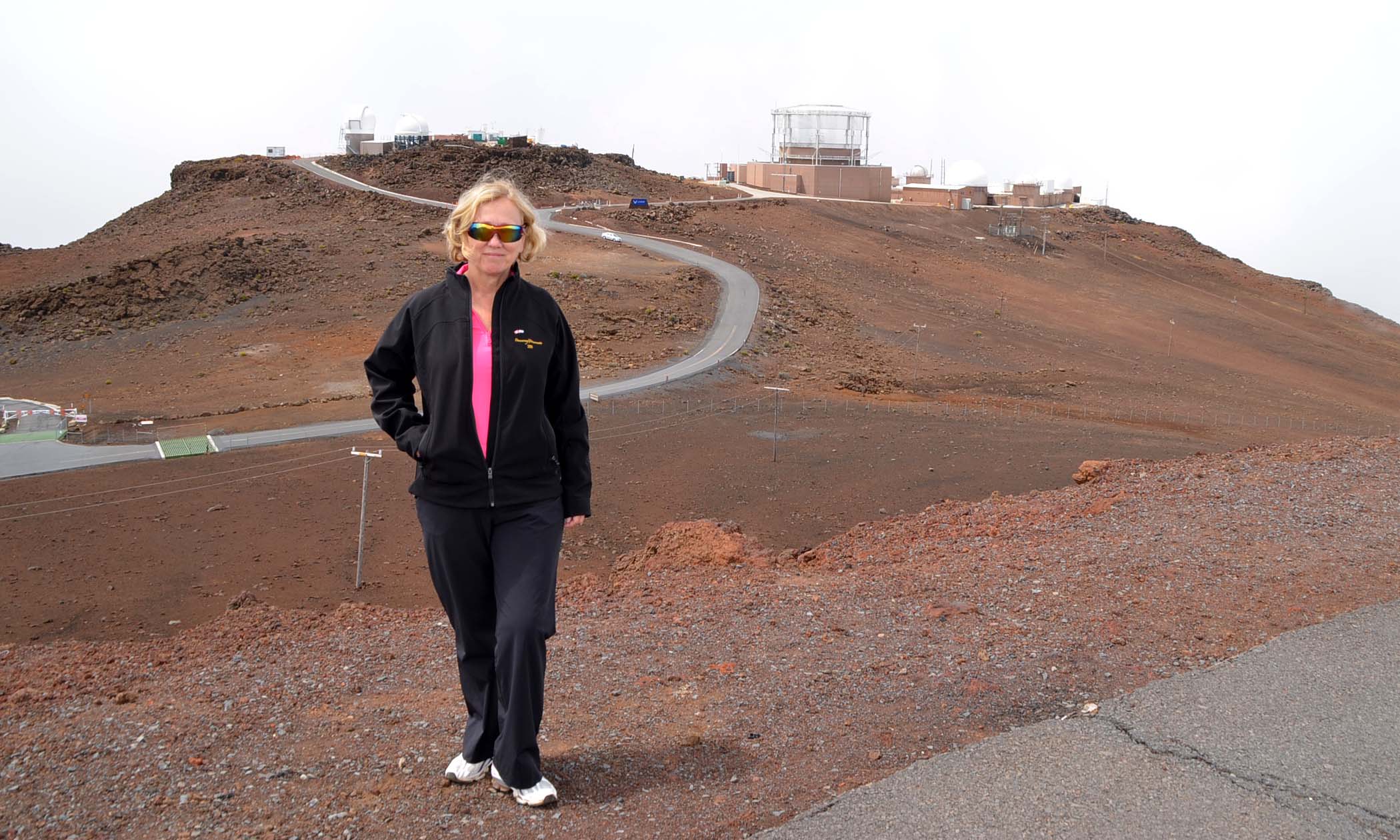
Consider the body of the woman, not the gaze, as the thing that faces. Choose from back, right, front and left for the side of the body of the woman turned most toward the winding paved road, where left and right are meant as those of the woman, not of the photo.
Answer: back

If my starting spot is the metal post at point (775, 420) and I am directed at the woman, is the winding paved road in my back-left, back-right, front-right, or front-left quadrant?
back-right

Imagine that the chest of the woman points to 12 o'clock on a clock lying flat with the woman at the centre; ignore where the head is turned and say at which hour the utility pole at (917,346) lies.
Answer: The utility pole is roughly at 7 o'clock from the woman.

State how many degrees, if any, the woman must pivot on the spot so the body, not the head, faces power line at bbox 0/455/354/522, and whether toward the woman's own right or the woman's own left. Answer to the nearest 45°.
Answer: approximately 180°

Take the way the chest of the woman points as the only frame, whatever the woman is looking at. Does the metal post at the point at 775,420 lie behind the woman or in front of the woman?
behind

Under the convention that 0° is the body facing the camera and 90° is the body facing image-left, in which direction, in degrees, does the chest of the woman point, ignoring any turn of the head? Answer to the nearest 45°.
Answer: approximately 0°
